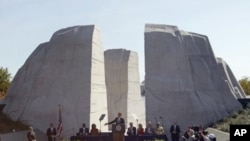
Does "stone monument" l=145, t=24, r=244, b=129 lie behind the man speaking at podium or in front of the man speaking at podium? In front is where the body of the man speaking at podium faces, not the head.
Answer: behind

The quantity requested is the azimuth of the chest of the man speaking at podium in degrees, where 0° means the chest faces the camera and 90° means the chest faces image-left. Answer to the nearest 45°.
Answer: approximately 0°

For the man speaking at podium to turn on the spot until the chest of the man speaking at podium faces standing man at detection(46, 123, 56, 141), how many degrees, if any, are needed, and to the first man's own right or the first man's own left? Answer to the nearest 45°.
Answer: approximately 135° to the first man's own right

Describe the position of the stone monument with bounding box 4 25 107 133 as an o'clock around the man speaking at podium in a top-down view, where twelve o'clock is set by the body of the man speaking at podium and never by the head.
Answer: The stone monument is roughly at 5 o'clock from the man speaking at podium.

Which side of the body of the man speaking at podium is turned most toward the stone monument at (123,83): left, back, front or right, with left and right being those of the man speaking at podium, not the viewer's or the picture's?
back
